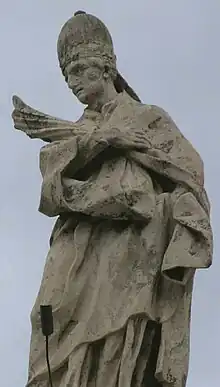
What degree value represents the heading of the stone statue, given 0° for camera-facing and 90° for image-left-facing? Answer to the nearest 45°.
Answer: approximately 45°
